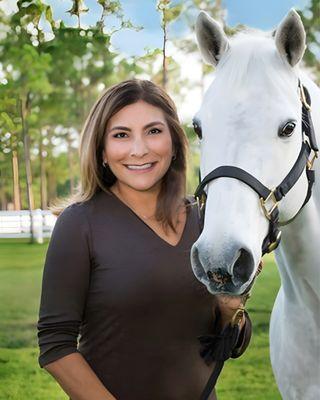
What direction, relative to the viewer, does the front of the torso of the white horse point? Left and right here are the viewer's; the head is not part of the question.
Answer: facing the viewer and to the left of the viewer

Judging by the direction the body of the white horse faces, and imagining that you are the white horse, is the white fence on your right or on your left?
on your right

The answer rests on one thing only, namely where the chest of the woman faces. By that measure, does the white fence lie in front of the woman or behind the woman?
behind

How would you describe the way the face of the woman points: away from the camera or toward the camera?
toward the camera

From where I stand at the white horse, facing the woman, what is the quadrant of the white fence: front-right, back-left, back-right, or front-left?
front-right

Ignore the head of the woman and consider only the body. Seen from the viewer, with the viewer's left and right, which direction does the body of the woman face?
facing the viewer and to the right of the viewer

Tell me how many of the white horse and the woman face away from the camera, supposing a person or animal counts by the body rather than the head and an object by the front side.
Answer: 0
